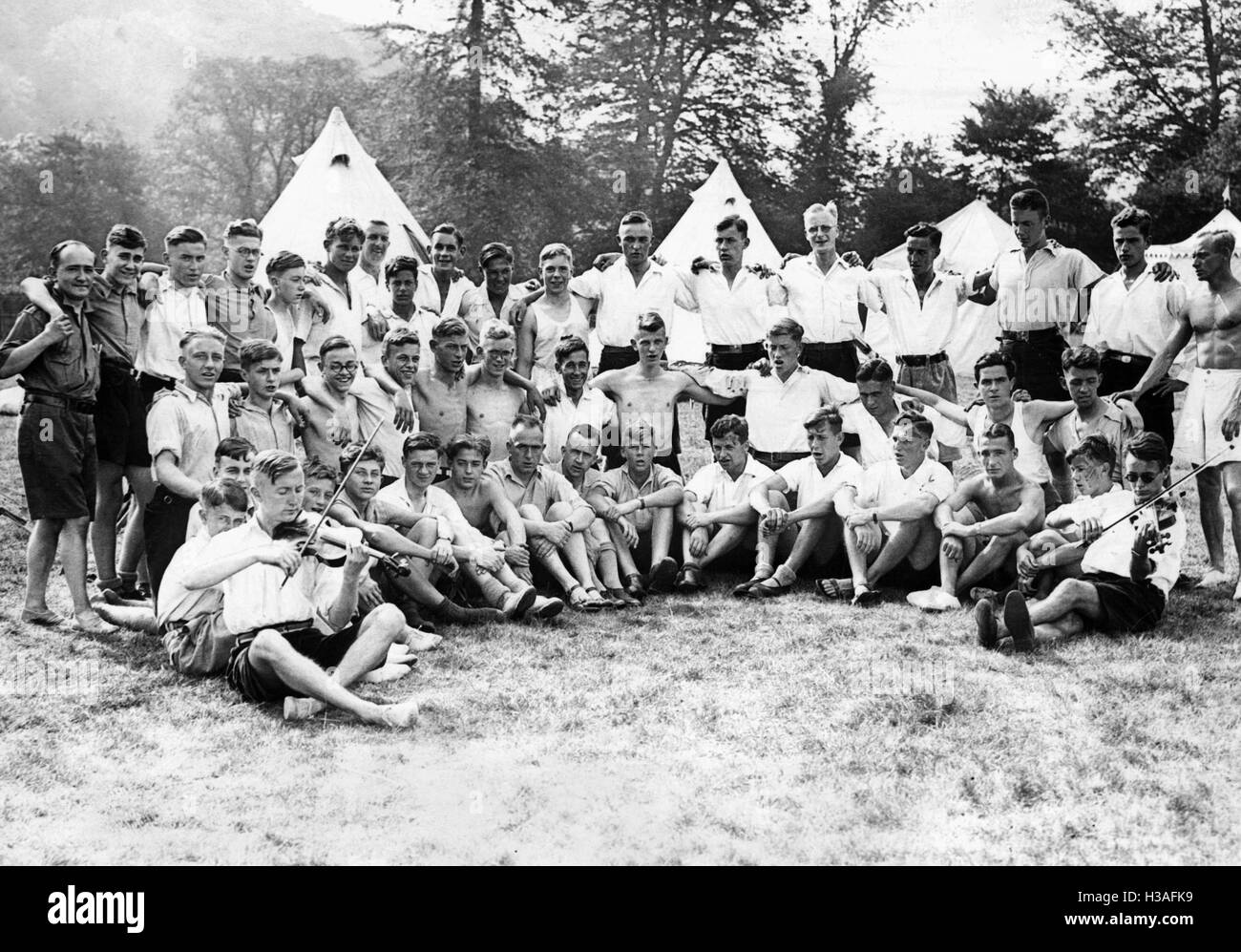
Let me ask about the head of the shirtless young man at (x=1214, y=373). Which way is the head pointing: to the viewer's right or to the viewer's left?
to the viewer's left

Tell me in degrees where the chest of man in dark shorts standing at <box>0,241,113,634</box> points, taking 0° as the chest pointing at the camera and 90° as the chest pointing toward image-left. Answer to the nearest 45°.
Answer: approximately 315°

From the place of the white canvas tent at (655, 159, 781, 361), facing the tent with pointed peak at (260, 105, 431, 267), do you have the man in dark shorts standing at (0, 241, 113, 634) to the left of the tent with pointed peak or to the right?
left

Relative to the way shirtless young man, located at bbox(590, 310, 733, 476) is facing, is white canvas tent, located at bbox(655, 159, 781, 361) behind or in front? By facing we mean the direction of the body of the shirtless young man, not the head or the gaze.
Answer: behind

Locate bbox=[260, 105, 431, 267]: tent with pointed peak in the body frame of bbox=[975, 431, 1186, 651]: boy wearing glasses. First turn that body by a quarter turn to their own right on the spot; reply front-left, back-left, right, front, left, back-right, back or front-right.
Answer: front

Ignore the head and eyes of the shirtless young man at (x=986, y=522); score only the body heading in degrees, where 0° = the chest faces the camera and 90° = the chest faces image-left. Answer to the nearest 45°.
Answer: approximately 45°

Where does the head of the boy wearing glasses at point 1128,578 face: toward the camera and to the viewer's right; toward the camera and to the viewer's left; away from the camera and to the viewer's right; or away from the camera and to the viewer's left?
toward the camera and to the viewer's left

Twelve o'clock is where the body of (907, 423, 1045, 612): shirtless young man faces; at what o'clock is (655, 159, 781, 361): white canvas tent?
The white canvas tent is roughly at 4 o'clock from the shirtless young man.

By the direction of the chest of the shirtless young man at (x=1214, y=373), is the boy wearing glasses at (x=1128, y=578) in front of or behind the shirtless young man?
in front

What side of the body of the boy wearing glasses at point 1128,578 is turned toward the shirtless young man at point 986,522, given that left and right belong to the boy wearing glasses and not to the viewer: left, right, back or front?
right

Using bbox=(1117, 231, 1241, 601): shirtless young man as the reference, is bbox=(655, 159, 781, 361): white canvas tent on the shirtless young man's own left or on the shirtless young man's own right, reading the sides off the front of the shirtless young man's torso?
on the shirtless young man's own right

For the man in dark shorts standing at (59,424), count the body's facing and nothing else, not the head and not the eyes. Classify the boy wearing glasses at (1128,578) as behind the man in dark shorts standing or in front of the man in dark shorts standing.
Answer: in front
